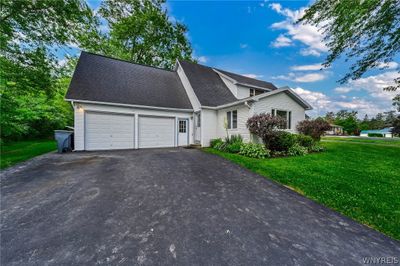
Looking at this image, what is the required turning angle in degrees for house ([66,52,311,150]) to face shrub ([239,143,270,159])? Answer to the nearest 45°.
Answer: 0° — it already faces it

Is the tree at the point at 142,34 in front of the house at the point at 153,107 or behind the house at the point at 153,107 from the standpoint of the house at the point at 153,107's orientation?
behind

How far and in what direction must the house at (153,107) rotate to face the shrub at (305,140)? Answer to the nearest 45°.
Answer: approximately 45° to its left

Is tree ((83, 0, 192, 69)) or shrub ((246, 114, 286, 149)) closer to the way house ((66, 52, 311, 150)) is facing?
the shrub

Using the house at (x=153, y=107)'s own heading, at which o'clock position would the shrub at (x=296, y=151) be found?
The shrub is roughly at 11 o'clock from the house.

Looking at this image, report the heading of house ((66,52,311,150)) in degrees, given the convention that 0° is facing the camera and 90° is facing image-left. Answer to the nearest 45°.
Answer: approximately 315°
